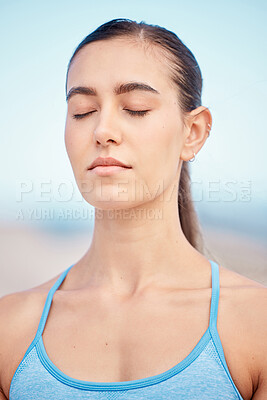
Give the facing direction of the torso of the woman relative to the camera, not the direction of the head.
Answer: toward the camera

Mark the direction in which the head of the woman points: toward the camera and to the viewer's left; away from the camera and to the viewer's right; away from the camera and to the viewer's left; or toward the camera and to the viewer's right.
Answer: toward the camera and to the viewer's left
